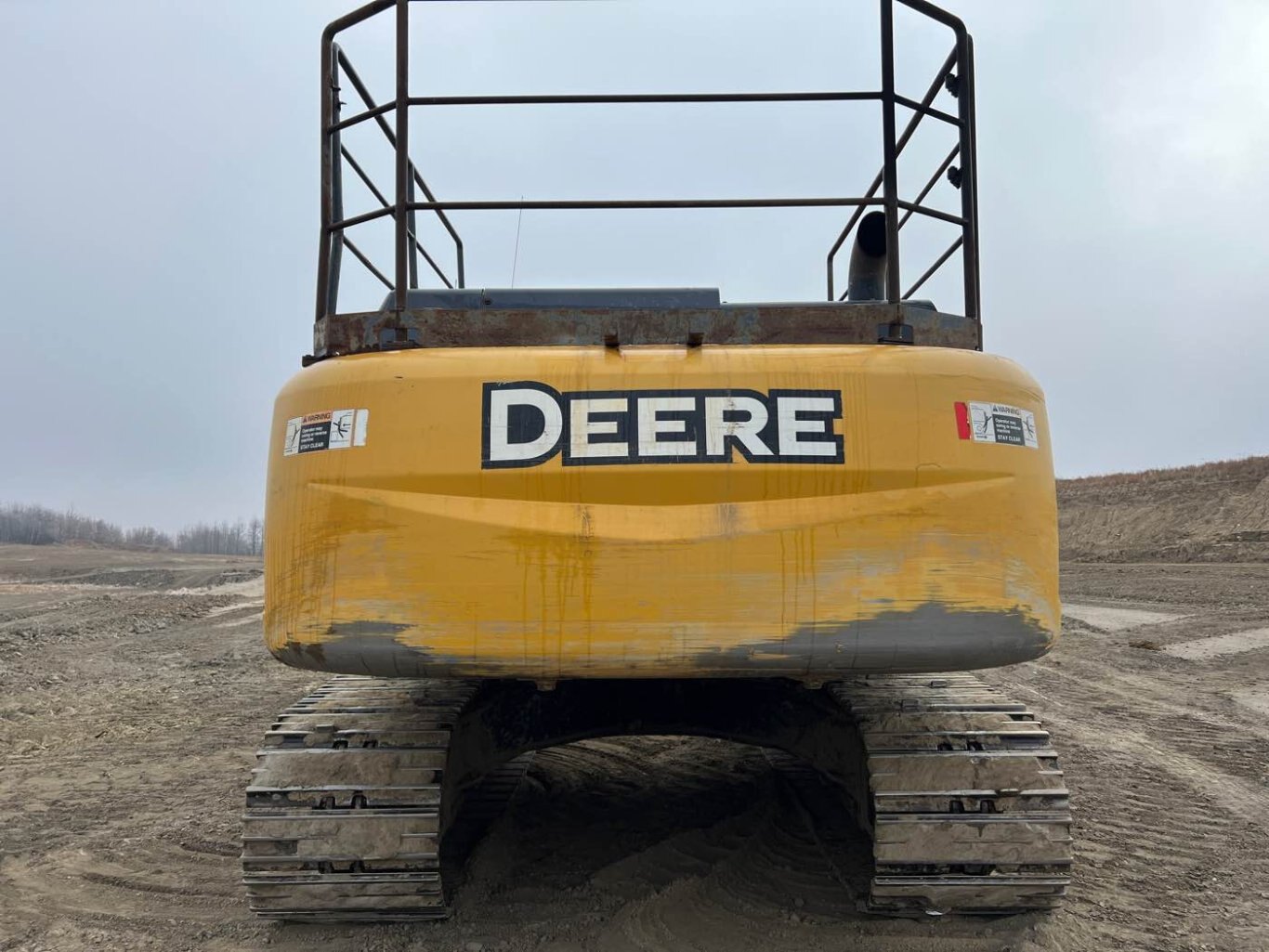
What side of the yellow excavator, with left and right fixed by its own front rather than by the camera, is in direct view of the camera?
back
